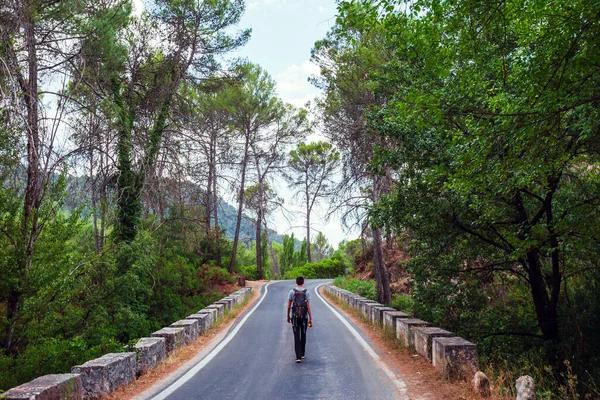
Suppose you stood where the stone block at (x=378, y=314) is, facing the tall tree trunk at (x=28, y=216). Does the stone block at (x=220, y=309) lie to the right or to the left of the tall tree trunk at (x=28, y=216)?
right

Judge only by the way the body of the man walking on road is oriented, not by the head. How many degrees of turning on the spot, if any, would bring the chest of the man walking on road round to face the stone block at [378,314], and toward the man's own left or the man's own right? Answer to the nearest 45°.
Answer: approximately 45° to the man's own right

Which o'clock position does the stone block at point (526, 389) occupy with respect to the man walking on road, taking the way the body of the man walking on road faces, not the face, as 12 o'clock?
The stone block is roughly at 5 o'clock from the man walking on road.

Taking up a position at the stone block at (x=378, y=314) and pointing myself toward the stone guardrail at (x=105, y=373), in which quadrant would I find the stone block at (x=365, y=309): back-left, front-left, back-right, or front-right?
back-right

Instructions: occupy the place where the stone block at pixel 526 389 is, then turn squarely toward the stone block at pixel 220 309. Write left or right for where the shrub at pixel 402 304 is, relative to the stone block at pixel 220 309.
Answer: right

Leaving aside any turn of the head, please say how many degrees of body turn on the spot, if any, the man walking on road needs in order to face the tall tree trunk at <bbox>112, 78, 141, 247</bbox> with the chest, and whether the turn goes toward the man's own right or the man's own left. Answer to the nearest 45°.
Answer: approximately 45° to the man's own left

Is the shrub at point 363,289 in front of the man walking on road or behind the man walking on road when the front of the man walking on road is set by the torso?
in front

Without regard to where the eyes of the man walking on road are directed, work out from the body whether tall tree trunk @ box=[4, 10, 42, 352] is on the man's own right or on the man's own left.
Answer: on the man's own left

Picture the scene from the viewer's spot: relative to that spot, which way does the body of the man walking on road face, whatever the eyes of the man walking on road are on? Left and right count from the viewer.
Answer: facing away from the viewer

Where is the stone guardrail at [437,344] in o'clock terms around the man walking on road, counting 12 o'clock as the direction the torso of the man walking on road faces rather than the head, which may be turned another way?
The stone guardrail is roughly at 4 o'clock from the man walking on road.

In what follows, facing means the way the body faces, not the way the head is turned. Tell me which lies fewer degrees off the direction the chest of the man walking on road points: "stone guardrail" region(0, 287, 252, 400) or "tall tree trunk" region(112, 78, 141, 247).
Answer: the tall tree trunk

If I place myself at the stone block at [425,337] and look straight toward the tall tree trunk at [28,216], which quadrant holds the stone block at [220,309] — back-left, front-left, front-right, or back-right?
front-right

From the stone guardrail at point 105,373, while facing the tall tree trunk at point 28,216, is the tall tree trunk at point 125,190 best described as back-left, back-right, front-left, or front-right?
front-right
